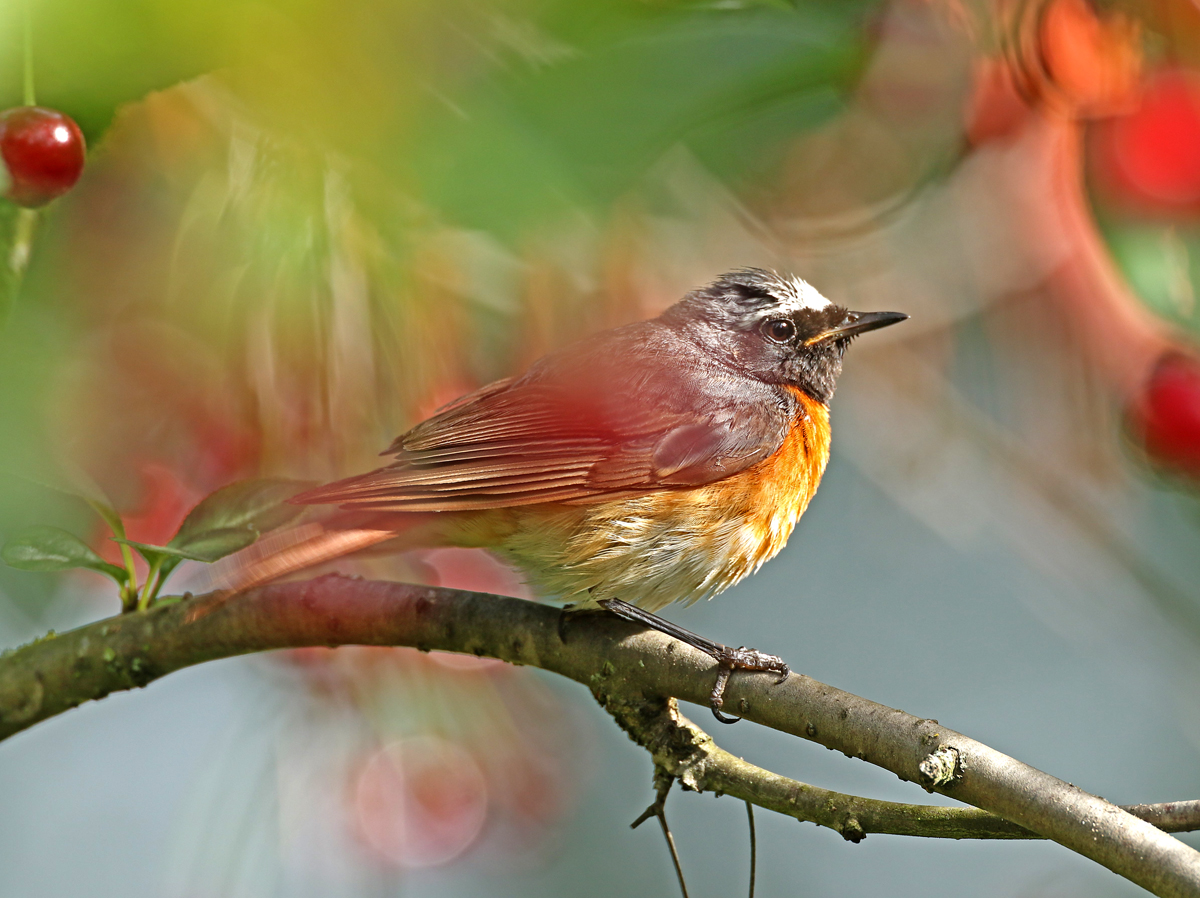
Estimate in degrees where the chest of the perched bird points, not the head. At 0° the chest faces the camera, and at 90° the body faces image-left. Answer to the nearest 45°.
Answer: approximately 270°

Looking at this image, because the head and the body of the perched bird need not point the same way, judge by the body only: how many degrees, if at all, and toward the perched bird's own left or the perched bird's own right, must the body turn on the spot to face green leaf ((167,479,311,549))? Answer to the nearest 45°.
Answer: approximately 135° to the perched bird's own right

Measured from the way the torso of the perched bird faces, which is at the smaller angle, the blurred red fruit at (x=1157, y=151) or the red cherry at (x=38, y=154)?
the blurred red fruit

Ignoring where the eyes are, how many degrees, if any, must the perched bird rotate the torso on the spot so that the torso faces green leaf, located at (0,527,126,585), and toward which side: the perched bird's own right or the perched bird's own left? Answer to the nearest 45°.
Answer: approximately 135° to the perched bird's own right

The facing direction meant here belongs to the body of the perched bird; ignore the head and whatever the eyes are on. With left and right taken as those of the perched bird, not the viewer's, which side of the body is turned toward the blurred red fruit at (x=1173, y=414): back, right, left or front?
front
